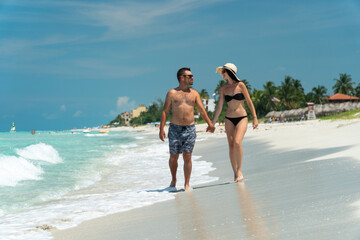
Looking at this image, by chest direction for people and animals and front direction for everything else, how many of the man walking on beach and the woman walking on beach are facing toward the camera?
2

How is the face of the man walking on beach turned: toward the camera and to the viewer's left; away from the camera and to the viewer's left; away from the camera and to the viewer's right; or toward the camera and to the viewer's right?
toward the camera and to the viewer's right

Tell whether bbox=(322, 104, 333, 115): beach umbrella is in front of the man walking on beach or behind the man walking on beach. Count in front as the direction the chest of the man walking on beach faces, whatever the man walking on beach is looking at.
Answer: behind

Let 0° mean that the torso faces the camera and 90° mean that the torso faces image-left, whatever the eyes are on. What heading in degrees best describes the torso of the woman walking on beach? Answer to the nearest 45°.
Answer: approximately 0°

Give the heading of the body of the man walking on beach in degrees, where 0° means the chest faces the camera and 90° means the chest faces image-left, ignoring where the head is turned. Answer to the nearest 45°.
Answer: approximately 0°

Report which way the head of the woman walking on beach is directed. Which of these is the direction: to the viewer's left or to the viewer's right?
to the viewer's left

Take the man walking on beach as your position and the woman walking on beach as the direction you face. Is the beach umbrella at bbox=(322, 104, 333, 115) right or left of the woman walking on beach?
left

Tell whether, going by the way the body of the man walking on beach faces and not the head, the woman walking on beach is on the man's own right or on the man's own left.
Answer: on the man's own left

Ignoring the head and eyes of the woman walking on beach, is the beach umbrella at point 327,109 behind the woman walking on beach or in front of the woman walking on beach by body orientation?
behind
